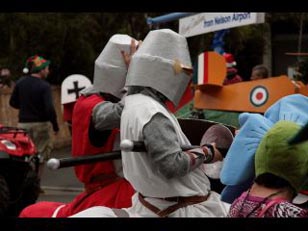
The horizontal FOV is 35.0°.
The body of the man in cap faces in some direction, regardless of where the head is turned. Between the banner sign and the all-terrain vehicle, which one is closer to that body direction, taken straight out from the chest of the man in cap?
the banner sign

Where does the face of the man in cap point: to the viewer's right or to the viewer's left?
to the viewer's right

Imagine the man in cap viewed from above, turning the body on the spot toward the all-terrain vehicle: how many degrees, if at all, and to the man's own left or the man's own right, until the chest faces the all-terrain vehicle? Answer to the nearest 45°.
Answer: approximately 135° to the man's own right

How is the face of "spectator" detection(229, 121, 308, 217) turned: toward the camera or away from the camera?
away from the camera
